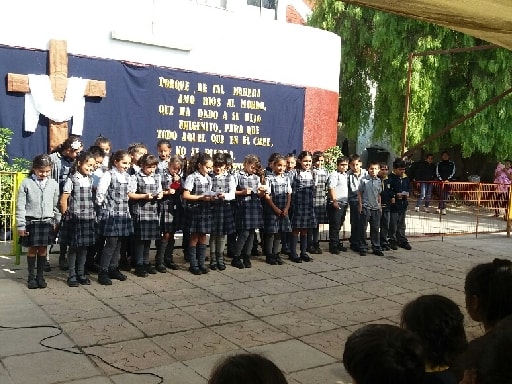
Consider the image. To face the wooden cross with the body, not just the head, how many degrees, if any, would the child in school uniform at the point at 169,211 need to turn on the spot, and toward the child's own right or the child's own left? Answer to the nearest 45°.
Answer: approximately 180°

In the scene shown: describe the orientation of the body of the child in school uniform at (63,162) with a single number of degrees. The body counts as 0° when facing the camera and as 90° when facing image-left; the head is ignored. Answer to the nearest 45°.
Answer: approximately 315°

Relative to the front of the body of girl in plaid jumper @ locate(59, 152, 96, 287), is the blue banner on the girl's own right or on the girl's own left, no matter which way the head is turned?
on the girl's own left

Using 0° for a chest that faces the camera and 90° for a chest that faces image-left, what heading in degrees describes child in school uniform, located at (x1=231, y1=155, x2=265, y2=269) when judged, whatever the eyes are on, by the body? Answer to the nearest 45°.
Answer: approximately 315°

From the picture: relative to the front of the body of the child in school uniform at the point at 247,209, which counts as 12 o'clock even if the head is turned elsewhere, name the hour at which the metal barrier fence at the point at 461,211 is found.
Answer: The metal barrier fence is roughly at 9 o'clock from the child in school uniform.

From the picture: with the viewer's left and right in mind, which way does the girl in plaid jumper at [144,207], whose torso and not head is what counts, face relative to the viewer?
facing the viewer and to the right of the viewer
